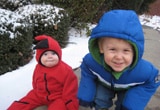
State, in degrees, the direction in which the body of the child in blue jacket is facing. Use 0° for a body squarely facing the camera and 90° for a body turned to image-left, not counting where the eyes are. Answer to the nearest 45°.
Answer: approximately 0°

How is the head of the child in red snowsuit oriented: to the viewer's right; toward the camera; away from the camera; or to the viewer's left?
toward the camera

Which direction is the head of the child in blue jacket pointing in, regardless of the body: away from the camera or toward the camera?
toward the camera

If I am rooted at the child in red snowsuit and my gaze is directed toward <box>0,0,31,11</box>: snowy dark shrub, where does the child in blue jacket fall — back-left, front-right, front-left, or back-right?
back-right

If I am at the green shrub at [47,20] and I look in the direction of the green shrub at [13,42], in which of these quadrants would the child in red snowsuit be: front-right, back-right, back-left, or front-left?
front-left

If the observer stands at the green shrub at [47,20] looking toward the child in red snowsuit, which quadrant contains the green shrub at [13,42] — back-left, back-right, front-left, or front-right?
front-right

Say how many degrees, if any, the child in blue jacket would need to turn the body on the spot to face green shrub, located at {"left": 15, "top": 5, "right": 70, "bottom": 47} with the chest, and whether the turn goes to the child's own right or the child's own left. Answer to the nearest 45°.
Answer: approximately 135° to the child's own right

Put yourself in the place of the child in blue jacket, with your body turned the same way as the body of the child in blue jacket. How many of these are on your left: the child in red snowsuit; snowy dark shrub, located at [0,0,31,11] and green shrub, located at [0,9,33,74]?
0

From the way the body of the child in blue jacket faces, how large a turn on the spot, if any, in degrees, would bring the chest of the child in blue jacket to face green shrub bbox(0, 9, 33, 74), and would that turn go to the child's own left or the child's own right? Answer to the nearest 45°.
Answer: approximately 135° to the child's own right

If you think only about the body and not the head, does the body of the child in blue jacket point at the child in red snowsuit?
no
